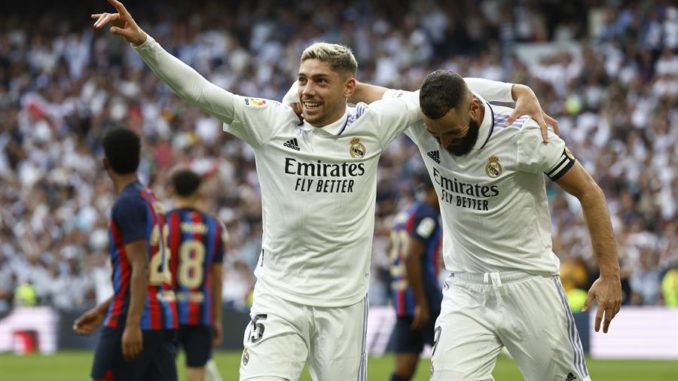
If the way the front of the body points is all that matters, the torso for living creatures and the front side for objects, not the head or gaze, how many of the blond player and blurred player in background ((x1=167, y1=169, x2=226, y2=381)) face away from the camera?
1

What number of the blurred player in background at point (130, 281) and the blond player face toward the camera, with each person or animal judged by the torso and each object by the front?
1

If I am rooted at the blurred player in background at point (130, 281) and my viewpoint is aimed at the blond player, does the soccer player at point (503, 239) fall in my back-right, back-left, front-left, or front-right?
front-left

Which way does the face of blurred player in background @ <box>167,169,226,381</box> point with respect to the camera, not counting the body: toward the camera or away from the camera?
away from the camera

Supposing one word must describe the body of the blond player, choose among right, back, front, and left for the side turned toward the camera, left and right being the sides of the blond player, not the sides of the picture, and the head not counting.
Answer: front

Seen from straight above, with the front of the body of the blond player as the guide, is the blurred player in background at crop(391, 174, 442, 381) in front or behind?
behind

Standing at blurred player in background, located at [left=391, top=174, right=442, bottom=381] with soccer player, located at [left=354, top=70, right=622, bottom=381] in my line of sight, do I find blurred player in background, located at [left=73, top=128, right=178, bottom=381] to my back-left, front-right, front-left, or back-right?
front-right

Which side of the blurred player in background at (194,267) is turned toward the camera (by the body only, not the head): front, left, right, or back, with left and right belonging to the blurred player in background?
back

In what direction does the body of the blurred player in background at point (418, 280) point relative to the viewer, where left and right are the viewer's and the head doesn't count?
facing away from the viewer and to the right of the viewer

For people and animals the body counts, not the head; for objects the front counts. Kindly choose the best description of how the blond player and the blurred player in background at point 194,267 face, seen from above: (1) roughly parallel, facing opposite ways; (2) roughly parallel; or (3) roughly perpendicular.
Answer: roughly parallel, facing opposite ways

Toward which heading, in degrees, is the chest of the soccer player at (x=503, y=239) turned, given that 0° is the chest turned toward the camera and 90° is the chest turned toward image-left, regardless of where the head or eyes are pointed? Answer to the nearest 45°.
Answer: approximately 45°
